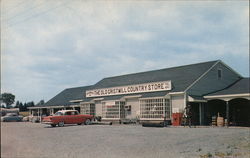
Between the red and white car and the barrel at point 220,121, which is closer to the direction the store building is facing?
the red and white car

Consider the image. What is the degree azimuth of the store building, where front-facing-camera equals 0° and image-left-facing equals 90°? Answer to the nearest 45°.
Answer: approximately 45°

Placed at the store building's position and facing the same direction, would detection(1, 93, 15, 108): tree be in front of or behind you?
behind
